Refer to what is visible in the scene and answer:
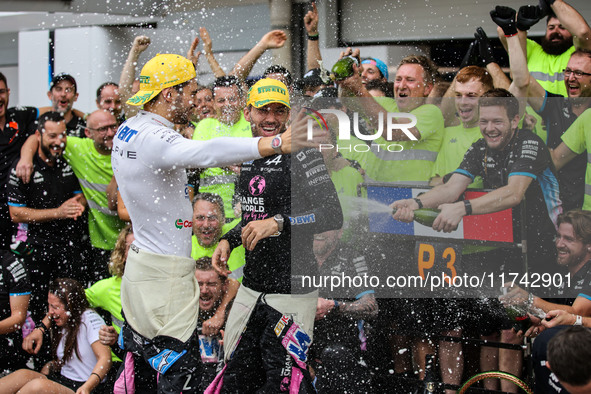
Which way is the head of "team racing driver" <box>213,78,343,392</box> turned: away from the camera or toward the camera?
toward the camera

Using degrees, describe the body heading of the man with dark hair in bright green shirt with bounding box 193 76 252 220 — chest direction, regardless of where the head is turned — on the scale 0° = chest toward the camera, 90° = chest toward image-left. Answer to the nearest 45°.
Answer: approximately 0°

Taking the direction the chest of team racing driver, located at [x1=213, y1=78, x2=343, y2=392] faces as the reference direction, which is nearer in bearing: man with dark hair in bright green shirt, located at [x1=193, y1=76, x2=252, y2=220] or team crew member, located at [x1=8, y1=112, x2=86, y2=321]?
the team crew member

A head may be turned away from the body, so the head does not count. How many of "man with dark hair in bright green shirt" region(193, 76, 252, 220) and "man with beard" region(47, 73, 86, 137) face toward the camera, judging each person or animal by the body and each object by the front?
2

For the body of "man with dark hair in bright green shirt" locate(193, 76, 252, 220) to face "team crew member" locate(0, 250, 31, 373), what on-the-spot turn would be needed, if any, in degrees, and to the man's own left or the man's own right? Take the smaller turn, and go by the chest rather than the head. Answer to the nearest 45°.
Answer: approximately 90° to the man's own right

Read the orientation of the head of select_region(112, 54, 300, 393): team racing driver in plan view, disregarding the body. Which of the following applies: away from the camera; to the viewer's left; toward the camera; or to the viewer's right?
to the viewer's right

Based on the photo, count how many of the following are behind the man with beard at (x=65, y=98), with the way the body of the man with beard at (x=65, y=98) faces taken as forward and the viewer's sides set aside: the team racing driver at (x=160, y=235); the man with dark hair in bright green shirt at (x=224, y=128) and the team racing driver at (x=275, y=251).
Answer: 0

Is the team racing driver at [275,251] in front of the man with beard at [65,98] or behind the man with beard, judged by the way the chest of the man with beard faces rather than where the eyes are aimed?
in front

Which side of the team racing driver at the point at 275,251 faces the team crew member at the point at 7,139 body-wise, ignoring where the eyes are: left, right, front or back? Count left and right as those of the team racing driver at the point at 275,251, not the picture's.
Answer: right

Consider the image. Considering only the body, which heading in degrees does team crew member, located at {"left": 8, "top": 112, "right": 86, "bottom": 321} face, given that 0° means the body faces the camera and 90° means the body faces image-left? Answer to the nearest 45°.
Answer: approximately 315°

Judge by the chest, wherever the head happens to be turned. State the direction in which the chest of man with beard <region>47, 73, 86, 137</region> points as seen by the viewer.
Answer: toward the camera

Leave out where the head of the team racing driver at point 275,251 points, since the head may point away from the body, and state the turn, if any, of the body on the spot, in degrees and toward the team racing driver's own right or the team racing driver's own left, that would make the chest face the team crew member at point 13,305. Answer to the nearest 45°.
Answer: approximately 90° to the team racing driver's own right

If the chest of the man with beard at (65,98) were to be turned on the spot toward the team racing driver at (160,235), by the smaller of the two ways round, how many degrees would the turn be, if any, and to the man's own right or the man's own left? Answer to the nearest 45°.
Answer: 0° — they already face them

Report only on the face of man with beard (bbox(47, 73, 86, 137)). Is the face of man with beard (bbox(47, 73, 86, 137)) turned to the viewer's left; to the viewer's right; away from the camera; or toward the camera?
toward the camera
